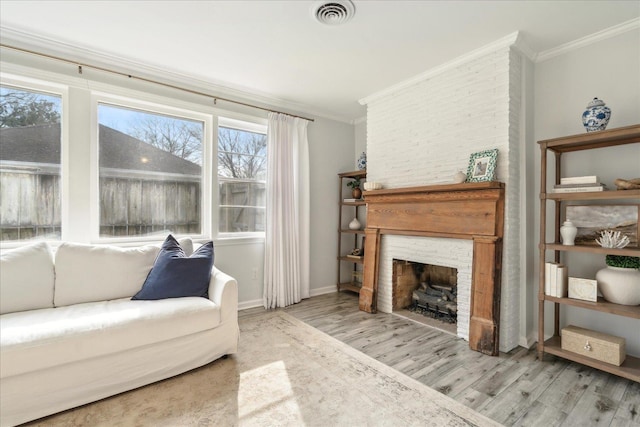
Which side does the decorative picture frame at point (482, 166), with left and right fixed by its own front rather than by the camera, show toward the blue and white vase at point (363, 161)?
right

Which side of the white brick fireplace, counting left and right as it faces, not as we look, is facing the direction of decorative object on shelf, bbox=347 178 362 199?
right

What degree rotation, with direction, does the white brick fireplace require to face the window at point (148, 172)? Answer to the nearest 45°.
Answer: approximately 45° to its right

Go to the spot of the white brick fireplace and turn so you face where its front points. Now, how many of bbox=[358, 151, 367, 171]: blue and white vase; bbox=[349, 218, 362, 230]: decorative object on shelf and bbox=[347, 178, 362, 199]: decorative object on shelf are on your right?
3

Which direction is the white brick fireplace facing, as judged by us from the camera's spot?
facing the viewer and to the left of the viewer

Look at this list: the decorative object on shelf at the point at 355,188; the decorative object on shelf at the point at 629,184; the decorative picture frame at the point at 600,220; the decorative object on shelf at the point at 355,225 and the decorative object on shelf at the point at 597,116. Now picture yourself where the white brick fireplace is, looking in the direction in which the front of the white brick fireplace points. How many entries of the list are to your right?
2

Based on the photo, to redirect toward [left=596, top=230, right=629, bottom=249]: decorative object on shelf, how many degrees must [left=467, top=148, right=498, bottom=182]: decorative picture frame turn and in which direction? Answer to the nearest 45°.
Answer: approximately 135° to its left

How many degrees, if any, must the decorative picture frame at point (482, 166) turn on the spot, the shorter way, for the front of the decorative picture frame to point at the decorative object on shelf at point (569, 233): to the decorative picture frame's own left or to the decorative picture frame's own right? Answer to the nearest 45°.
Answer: approximately 135° to the decorative picture frame's own left

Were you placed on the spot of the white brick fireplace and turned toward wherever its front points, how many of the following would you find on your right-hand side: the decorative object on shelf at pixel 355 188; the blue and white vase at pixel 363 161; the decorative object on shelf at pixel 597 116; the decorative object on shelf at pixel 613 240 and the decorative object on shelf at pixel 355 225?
3

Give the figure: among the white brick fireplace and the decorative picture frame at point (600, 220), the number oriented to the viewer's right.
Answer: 0
